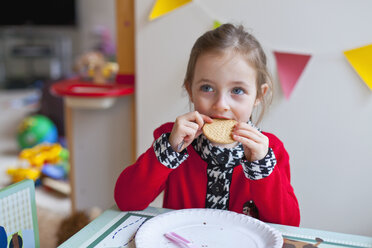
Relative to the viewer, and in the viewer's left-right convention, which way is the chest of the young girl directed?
facing the viewer

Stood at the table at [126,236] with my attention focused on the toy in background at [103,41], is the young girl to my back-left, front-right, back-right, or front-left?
front-right

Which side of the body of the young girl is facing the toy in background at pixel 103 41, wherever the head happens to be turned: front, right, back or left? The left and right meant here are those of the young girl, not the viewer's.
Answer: back

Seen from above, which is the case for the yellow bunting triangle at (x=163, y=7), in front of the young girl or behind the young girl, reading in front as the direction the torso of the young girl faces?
behind

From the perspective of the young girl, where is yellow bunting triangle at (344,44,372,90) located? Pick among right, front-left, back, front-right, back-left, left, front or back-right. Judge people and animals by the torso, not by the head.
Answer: back-left

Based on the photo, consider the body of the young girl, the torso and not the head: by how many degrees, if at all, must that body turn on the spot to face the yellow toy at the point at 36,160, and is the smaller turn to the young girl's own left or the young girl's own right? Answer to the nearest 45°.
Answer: approximately 135° to the young girl's own right
